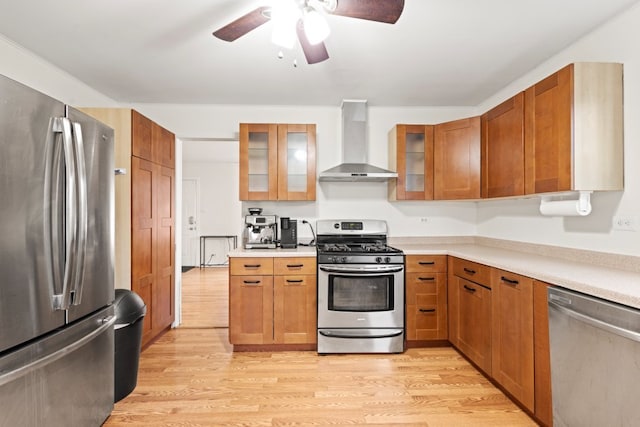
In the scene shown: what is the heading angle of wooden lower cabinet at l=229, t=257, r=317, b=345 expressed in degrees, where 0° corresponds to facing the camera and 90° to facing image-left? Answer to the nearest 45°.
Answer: approximately 0°

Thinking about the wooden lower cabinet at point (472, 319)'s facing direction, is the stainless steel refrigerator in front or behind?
in front

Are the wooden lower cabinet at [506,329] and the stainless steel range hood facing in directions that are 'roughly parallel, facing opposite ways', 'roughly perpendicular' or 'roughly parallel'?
roughly perpendicular

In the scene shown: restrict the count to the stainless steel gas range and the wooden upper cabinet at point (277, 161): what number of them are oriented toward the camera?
2

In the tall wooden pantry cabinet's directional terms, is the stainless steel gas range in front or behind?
in front

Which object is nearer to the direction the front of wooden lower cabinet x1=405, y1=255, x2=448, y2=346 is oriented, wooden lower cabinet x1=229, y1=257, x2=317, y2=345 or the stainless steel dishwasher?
the stainless steel dishwasher

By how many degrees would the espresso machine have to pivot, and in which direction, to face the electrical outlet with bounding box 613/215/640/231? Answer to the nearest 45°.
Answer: approximately 45° to its left

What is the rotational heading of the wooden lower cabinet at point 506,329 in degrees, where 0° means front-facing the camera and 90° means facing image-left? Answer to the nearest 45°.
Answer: approximately 45°

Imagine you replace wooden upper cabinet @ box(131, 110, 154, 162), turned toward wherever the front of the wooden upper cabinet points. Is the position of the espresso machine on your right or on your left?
on your left

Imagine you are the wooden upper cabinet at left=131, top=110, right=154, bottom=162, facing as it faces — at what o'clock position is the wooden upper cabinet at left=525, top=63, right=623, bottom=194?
the wooden upper cabinet at left=525, top=63, right=623, bottom=194 is roughly at 12 o'clock from the wooden upper cabinet at left=131, top=110, right=154, bottom=162.

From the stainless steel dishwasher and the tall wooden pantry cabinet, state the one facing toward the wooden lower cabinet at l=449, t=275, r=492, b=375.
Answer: the tall wooden pantry cabinet

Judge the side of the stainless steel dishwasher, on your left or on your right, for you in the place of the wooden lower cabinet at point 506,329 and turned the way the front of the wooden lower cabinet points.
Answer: on your left

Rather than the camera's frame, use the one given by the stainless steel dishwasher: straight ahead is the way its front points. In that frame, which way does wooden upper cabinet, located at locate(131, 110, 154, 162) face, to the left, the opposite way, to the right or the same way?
the opposite way
